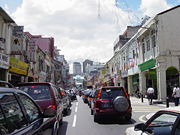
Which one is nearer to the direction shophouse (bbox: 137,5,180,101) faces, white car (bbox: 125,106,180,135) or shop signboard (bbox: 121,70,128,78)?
the white car

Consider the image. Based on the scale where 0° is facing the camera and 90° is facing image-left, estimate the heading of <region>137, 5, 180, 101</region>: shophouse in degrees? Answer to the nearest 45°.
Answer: approximately 45°

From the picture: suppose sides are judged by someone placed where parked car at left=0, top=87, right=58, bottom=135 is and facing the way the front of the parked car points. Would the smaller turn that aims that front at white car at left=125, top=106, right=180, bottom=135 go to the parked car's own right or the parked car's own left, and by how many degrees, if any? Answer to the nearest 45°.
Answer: approximately 45° to the parked car's own right

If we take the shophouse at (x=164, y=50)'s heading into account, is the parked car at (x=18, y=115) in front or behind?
in front

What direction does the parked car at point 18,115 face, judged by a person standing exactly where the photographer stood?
facing away from the viewer and to the right of the viewer

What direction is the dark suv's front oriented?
away from the camera

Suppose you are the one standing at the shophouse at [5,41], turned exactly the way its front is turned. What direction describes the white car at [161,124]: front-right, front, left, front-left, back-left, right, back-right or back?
front-right

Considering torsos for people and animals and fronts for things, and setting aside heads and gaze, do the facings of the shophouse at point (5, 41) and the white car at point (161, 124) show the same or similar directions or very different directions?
very different directions

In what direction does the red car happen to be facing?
away from the camera

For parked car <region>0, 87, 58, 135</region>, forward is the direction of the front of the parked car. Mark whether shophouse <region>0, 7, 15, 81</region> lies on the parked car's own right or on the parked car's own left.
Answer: on the parked car's own left
